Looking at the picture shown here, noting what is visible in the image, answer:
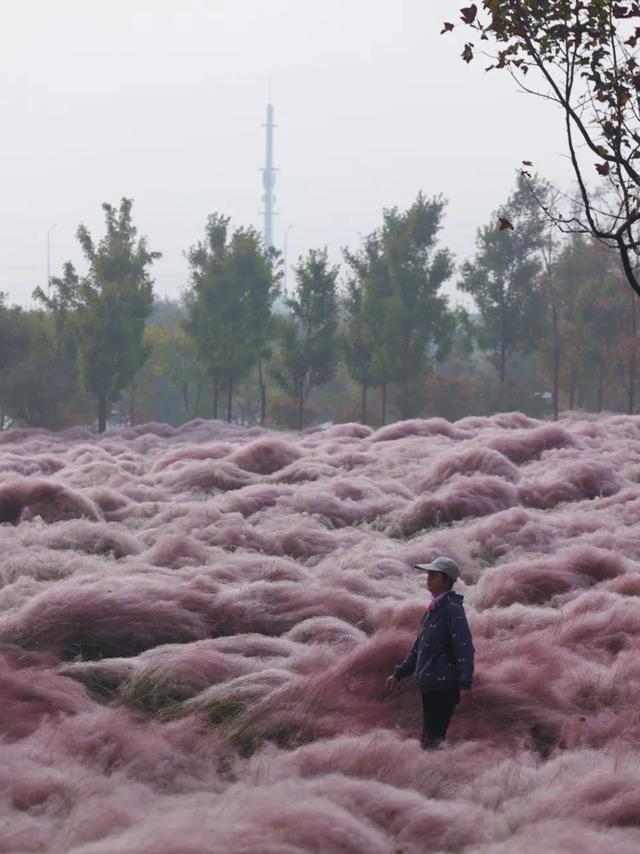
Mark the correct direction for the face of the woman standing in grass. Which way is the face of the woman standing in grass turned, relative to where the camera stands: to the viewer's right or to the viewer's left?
to the viewer's left

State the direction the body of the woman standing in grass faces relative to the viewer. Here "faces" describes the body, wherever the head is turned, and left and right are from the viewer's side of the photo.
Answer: facing to the left of the viewer
